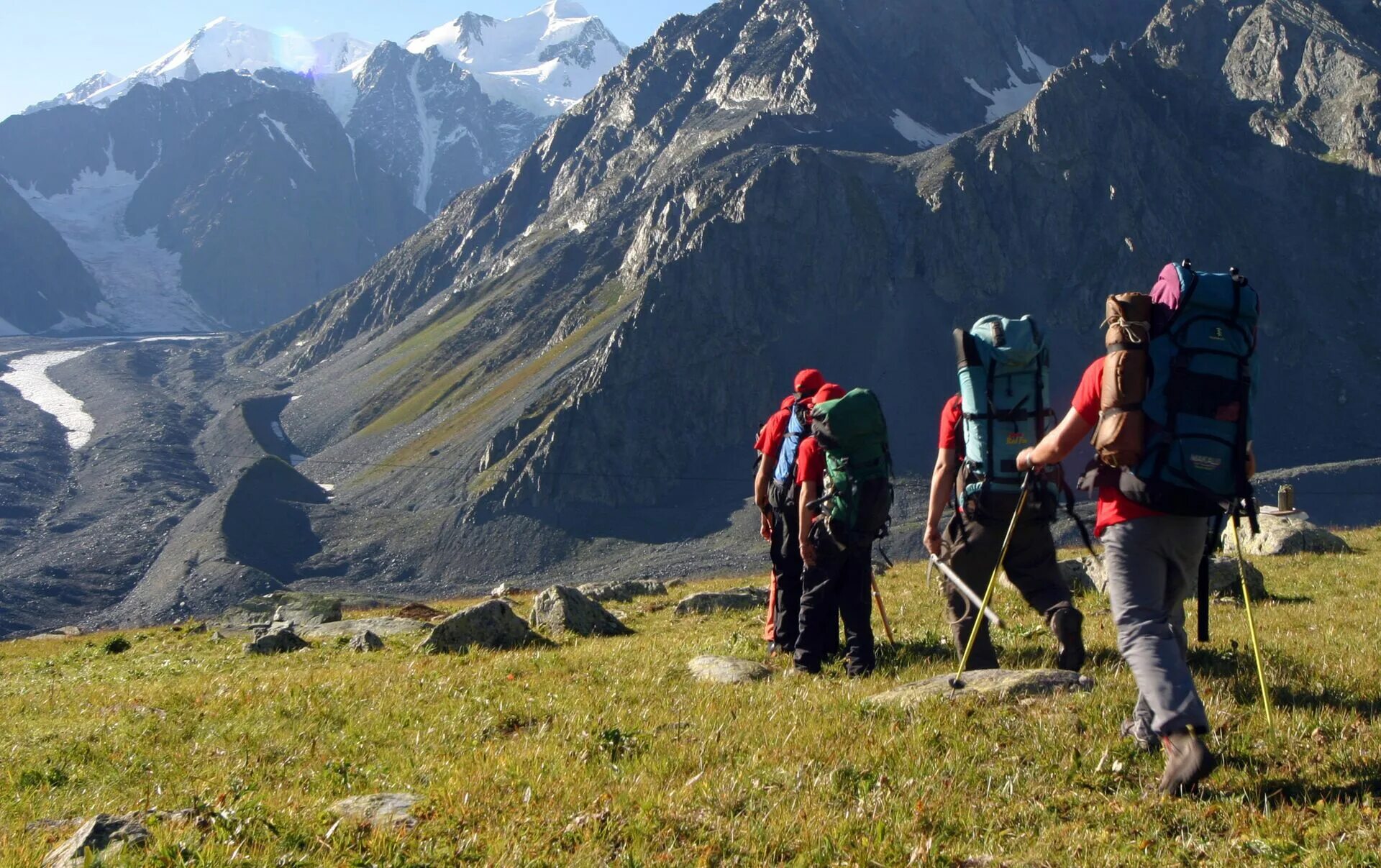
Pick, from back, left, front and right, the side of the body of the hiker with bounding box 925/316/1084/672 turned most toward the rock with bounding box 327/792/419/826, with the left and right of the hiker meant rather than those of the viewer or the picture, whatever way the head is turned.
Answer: left

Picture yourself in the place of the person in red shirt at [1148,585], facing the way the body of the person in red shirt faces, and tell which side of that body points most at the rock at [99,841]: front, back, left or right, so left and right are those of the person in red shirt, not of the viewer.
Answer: left

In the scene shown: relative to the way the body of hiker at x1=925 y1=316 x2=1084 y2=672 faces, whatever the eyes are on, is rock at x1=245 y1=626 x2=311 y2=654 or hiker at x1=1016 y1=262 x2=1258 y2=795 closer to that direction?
the rock

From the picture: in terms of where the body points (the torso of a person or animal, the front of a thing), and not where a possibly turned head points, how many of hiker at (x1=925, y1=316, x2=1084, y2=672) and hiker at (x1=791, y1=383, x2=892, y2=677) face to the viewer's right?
0

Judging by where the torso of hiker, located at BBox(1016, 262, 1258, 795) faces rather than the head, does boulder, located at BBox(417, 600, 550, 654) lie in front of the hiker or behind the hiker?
in front

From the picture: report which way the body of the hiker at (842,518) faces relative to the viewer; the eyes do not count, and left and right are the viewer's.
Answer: facing away from the viewer and to the left of the viewer

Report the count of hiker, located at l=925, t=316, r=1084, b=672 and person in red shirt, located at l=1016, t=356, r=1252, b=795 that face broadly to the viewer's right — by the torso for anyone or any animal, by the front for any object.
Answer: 0

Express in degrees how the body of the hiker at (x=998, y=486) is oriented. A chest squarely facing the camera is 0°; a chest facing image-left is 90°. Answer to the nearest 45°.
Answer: approximately 135°

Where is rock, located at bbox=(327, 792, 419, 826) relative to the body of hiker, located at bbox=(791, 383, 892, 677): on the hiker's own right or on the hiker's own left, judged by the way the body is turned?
on the hiker's own left

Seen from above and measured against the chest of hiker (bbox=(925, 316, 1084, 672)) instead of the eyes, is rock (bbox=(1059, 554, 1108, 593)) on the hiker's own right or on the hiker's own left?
on the hiker's own right
